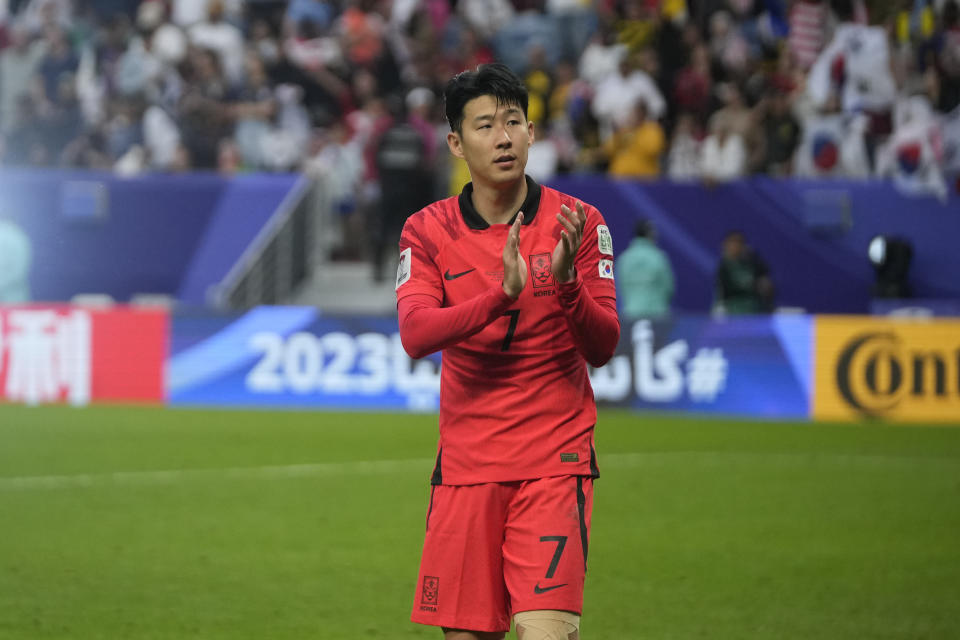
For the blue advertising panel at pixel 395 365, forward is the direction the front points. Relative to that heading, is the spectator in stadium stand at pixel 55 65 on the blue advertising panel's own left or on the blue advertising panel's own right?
on the blue advertising panel's own right

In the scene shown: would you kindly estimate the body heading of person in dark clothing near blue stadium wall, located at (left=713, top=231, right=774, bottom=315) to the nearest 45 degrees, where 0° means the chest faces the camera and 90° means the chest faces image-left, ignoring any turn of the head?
approximately 0°

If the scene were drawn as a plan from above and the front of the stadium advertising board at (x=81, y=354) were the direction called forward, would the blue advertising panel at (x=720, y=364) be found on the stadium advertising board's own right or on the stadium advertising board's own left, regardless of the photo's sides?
on the stadium advertising board's own left

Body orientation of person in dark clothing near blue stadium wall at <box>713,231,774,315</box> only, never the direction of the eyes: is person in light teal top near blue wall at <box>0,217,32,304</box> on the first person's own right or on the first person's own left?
on the first person's own right

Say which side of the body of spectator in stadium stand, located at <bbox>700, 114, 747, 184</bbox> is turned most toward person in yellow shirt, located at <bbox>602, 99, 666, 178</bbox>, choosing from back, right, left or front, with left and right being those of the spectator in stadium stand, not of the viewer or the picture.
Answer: right

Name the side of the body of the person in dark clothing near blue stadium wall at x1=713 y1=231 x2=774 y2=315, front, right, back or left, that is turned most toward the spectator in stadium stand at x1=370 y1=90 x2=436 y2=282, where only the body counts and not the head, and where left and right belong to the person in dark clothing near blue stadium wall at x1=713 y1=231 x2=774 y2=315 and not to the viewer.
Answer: right
